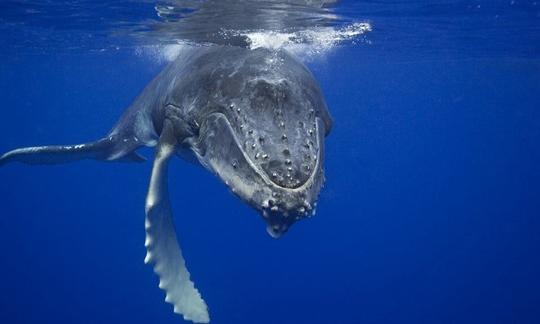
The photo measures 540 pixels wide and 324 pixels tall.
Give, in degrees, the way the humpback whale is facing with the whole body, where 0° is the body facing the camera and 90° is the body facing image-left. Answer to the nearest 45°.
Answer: approximately 315°
